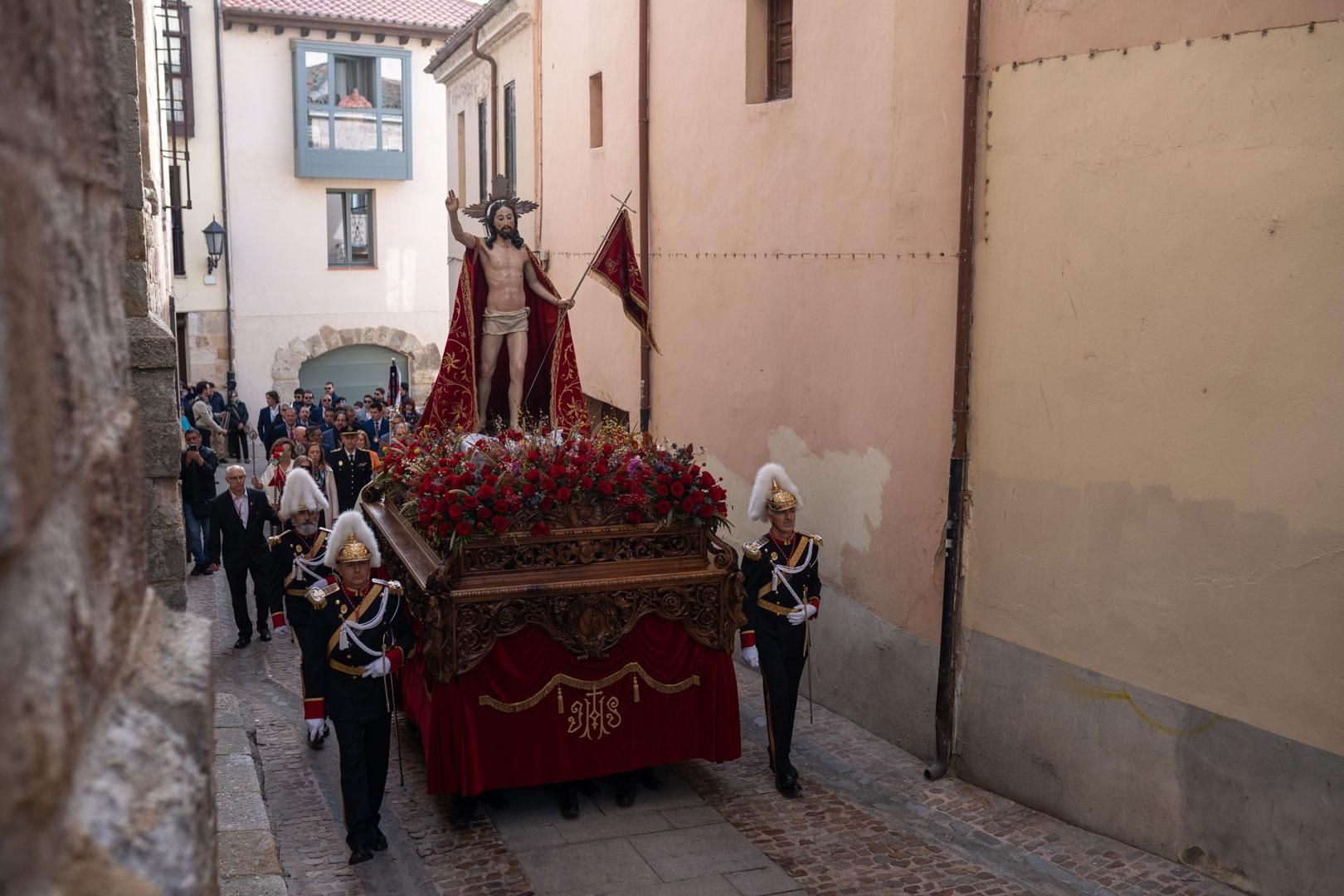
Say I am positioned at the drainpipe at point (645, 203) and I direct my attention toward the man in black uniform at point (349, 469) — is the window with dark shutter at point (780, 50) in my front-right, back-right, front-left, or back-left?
back-left

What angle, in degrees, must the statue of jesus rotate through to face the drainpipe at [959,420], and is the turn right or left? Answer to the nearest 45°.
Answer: approximately 45° to its left

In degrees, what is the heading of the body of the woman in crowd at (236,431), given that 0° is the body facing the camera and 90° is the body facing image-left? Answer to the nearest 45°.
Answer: approximately 0°

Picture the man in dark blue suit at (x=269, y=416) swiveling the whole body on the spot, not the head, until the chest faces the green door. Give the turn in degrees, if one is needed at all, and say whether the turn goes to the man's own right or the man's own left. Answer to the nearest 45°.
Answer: approximately 180°

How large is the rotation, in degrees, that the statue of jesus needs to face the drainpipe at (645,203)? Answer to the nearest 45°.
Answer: approximately 135° to its left

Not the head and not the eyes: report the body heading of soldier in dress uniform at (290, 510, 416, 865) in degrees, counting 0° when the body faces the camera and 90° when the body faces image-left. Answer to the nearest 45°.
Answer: approximately 0°
